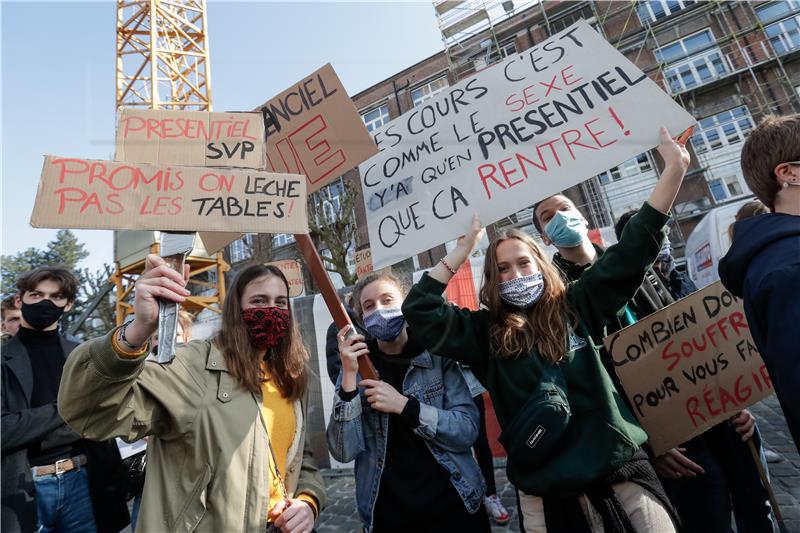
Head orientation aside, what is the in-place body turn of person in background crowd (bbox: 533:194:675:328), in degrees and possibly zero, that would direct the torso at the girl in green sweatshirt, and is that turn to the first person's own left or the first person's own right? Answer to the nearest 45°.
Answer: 0° — they already face them

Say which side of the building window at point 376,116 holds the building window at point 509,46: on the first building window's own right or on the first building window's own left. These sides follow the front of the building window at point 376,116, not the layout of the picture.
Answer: on the first building window's own left

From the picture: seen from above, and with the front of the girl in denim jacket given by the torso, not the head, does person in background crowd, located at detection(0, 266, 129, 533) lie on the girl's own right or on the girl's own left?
on the girl's own right

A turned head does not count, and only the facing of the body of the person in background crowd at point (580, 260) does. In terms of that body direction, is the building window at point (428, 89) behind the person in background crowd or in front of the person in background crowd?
behind

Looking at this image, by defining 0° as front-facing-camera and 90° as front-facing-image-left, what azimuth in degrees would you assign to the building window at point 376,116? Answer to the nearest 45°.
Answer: approximately 45°

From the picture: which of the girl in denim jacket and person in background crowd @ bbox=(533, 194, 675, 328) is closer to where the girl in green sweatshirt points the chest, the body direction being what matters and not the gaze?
the girl in denim jacket

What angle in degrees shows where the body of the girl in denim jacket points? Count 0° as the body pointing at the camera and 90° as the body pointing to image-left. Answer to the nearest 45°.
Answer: approximately 0°

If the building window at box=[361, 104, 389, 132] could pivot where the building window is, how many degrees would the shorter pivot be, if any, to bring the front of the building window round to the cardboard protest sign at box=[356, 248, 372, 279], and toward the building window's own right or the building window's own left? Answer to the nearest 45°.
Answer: approximately 45° to the building window's own left

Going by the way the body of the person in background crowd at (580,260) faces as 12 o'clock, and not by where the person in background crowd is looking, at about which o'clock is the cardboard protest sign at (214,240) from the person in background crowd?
The cardboard protest sign is roughly at 2 o'clock from the person in background crowd.
